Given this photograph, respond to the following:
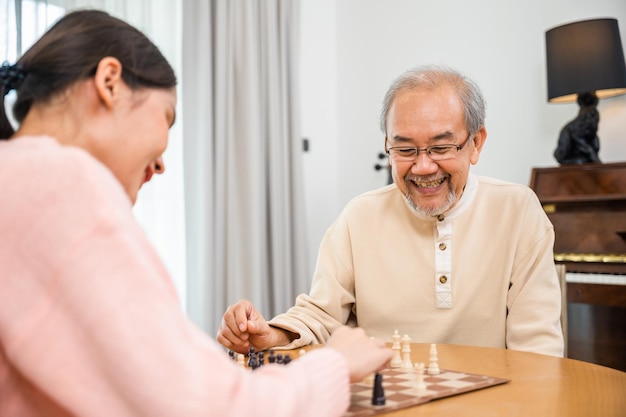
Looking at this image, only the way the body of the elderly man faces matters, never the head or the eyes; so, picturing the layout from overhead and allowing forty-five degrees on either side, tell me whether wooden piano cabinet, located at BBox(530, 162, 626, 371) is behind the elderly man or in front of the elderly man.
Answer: behind

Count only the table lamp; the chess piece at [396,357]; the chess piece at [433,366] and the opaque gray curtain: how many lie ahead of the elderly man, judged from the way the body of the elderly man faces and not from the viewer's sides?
2

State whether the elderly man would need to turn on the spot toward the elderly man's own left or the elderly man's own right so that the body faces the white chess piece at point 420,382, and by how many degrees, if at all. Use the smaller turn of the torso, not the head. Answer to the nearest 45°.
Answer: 0° — they already face it

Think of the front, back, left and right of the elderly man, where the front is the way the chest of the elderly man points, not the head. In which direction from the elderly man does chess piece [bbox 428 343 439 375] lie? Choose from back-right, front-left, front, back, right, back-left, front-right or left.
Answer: front

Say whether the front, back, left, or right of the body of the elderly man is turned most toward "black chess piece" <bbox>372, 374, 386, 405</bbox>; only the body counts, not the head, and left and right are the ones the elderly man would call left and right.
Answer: front

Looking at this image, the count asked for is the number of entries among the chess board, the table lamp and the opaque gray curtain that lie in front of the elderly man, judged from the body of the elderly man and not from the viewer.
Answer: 1

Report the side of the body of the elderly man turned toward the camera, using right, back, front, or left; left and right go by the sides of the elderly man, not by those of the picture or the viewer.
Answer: front

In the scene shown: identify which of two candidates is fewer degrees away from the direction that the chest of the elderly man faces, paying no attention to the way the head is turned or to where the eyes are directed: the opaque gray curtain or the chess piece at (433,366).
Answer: the chess piece

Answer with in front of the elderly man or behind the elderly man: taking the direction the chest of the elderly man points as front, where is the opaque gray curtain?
behind

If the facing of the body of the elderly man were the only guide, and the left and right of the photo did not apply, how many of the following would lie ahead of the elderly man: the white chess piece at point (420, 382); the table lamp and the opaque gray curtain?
1

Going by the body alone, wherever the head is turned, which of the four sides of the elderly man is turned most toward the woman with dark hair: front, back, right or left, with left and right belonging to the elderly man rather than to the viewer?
front
